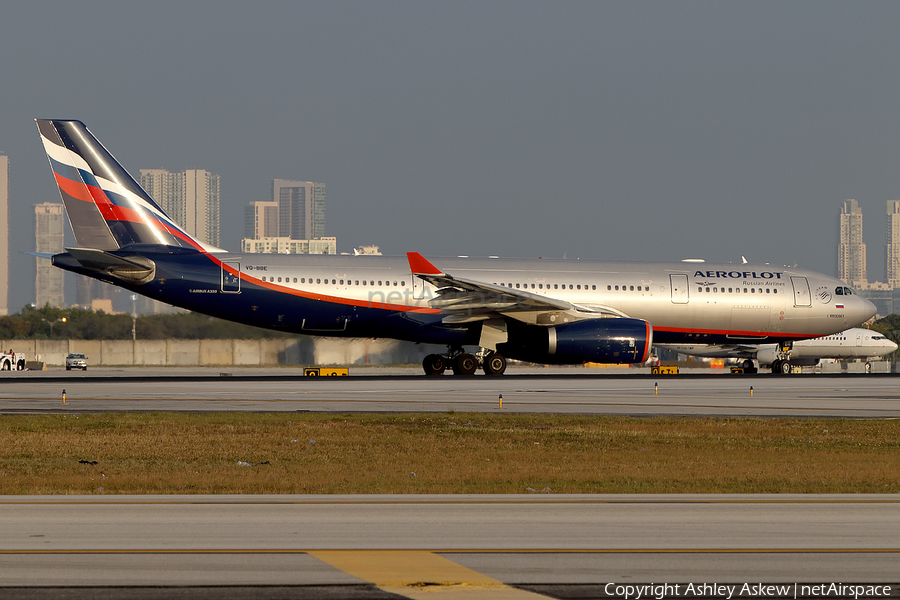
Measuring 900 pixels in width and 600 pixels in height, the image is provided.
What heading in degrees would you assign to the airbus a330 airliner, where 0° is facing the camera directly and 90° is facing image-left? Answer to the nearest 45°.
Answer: approximately 270°
